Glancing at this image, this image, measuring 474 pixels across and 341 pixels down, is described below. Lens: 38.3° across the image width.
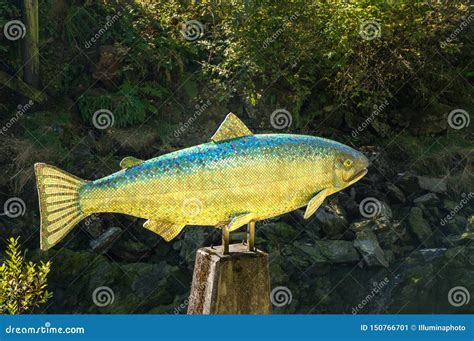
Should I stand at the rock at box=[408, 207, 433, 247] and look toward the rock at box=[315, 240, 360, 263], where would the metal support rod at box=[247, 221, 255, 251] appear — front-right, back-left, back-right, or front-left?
front-left

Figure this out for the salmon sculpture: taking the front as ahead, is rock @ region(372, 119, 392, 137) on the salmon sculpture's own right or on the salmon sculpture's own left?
on the salmon sculpture's own left

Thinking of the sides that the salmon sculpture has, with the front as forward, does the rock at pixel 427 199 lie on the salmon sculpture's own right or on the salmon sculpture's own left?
on the salmon sculpture's own left

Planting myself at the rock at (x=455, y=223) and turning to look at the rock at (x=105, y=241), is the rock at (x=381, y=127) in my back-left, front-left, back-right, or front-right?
front-right

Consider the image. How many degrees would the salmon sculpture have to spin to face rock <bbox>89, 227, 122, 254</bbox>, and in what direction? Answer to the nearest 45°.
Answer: approximately 90° to its left

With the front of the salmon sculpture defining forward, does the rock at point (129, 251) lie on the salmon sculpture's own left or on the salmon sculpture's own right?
on the salmon sculpture's own left

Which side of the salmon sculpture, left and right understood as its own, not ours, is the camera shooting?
right

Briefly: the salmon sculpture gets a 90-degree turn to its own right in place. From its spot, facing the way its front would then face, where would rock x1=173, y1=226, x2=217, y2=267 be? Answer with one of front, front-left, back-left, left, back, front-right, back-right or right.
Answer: back

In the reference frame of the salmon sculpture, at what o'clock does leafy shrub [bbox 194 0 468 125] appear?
The leafy shrub is roughly at 9 o'clock from the salmon sculpture.

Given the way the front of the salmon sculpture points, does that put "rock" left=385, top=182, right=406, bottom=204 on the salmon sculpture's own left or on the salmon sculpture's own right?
on the salmon sculpture's own left

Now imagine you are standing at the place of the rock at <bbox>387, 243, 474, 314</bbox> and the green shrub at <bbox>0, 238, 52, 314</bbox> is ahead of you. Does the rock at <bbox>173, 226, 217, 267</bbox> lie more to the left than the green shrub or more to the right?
right

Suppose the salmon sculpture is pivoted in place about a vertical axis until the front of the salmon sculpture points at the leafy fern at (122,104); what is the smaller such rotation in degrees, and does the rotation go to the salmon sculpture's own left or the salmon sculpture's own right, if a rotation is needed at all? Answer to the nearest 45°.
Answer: approximately 90° to the salmon sculpture's own left
